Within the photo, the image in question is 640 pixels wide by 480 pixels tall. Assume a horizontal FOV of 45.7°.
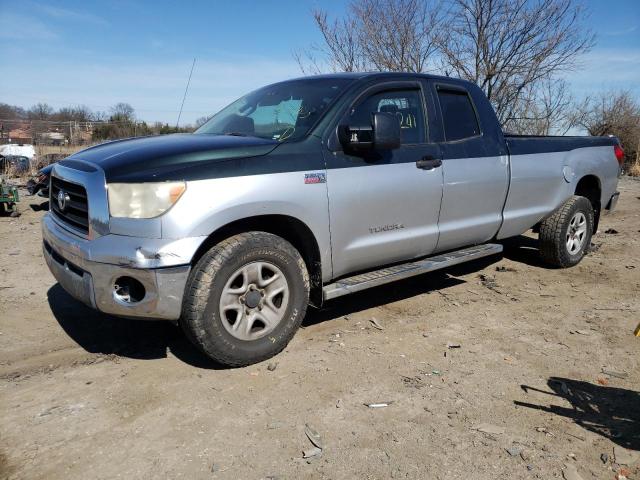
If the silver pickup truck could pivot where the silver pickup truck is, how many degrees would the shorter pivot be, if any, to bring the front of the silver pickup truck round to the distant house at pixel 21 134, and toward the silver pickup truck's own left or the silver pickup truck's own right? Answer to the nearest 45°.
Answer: approximately 90° to the silver pickup truck's own right

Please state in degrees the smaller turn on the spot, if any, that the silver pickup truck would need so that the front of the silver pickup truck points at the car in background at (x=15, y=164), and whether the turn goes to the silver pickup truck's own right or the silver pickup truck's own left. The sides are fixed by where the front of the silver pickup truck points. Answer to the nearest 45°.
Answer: approximately 90° to the silver pickup truck's own right

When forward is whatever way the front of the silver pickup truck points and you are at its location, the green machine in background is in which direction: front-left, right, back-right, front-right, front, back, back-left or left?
right

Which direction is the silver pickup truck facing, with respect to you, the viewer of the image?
facing the viewer and to the left of the viewer
